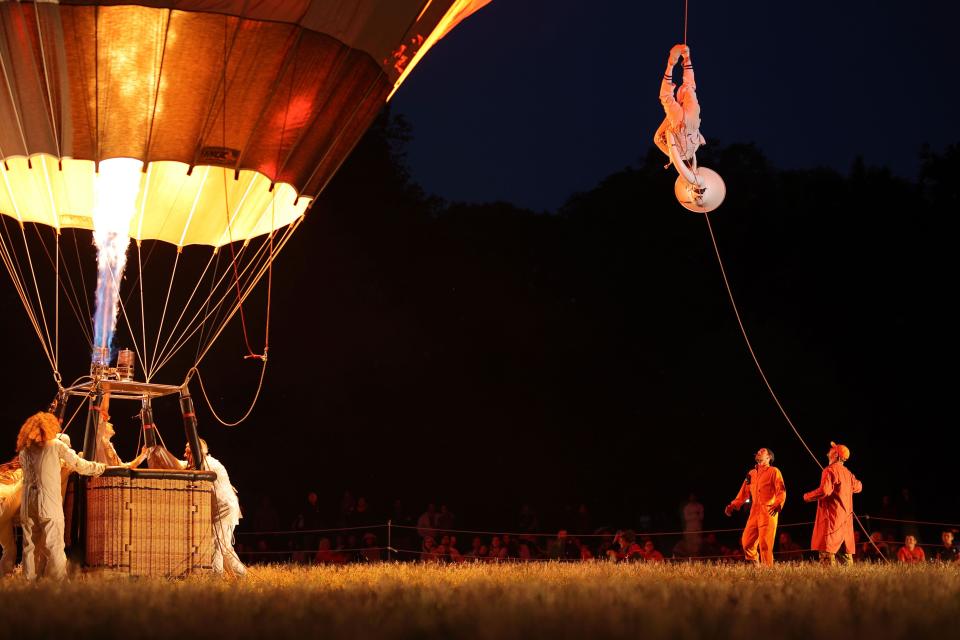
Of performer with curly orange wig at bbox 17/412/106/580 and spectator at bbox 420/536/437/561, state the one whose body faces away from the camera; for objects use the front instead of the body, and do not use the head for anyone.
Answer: the performer with curly orange wig

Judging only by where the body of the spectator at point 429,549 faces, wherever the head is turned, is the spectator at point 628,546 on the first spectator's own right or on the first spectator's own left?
on the first spectator's own left

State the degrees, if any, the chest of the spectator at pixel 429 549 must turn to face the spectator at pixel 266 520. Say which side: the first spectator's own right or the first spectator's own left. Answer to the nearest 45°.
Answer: approximately 135° to the first spectator's own right

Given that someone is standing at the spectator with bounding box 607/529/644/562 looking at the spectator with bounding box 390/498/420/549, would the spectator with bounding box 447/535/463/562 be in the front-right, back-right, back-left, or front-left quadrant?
front-left

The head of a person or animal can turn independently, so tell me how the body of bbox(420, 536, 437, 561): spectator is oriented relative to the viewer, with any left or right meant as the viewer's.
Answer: facing the viewer

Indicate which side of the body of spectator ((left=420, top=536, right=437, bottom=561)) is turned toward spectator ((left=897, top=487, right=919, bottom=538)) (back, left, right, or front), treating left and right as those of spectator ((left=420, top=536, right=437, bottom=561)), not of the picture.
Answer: left

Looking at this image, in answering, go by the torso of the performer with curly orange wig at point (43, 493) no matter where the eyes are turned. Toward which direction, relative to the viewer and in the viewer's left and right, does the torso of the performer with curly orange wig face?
facing away from the viewer

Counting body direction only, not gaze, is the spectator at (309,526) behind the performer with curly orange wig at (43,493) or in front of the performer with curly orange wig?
in front

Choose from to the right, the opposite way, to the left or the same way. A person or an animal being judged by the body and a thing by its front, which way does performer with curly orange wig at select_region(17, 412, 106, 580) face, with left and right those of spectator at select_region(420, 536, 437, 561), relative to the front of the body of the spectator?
the opposite way

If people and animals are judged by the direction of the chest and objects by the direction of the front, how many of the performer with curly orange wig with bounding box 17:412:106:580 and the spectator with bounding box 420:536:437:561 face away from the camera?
1

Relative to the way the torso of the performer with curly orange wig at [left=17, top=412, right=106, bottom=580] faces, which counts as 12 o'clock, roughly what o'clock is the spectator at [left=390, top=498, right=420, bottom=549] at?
The spectator is roughly at 1 o'clock from the performer with curly orange wig.

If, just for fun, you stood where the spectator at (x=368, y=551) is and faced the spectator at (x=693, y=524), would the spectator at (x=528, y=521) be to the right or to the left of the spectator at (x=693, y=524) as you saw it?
left
